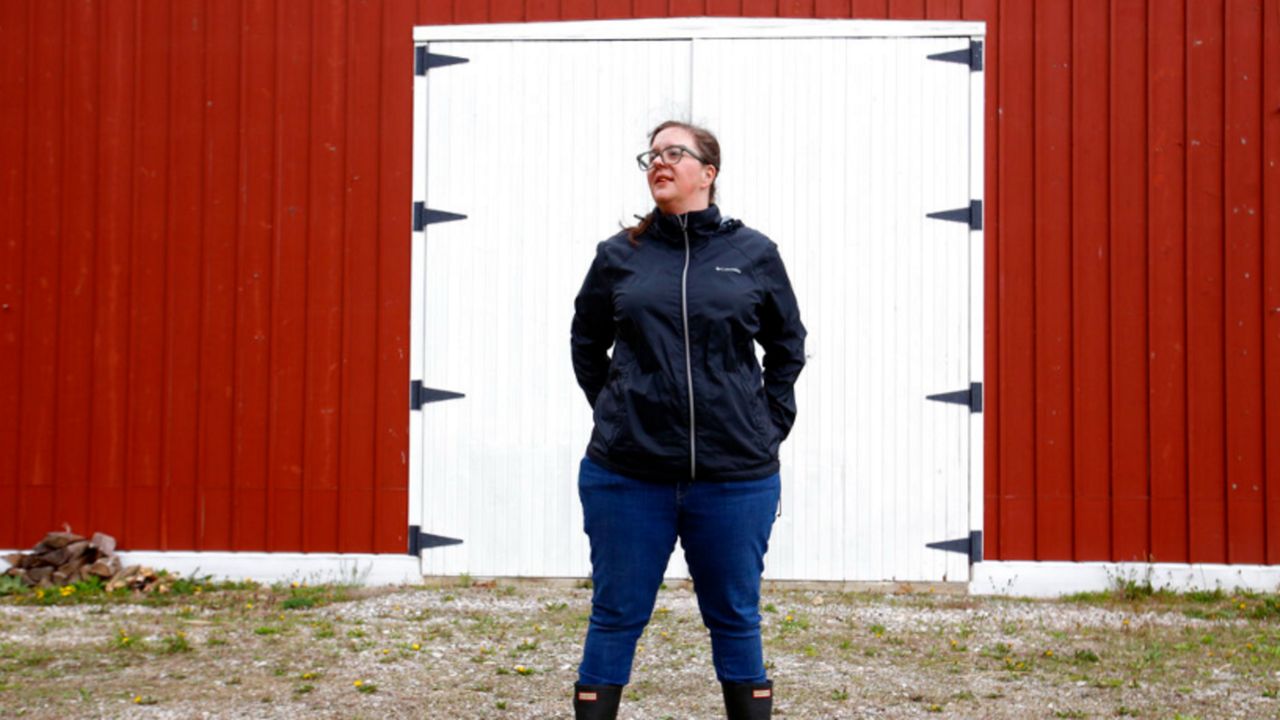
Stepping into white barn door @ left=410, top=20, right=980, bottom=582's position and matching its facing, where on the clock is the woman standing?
The woman standing is roughly at 12 o'clock from the white barn door.

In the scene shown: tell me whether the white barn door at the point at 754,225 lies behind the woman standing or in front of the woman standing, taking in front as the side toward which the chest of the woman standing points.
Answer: behind

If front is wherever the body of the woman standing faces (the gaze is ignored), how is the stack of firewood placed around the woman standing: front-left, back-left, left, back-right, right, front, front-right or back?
back-right

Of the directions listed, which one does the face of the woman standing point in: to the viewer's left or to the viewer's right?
to the viewer's left

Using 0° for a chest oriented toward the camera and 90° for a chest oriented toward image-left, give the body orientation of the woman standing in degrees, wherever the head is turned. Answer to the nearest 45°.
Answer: approximately 0°

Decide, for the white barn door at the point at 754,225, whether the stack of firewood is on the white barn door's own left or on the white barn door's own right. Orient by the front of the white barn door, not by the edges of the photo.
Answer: on the white barn door's own right

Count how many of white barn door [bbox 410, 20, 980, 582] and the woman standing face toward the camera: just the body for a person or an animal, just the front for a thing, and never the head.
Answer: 2

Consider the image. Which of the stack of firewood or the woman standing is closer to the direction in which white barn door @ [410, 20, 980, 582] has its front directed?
the woman standing
